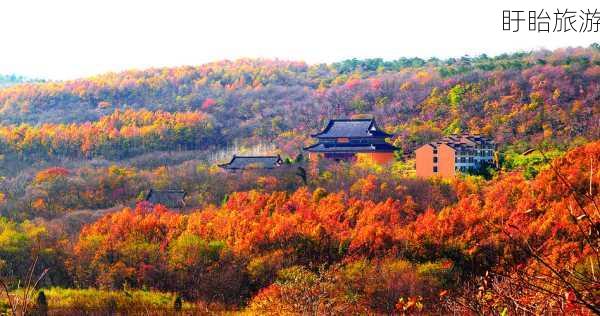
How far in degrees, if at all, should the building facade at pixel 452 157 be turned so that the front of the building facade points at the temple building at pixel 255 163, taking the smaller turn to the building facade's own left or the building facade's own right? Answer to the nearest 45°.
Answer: approximately 135° to the building facade's own right

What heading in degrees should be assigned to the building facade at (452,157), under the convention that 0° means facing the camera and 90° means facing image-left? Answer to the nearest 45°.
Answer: approximately 315°

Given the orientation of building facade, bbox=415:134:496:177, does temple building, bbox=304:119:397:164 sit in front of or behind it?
behind
